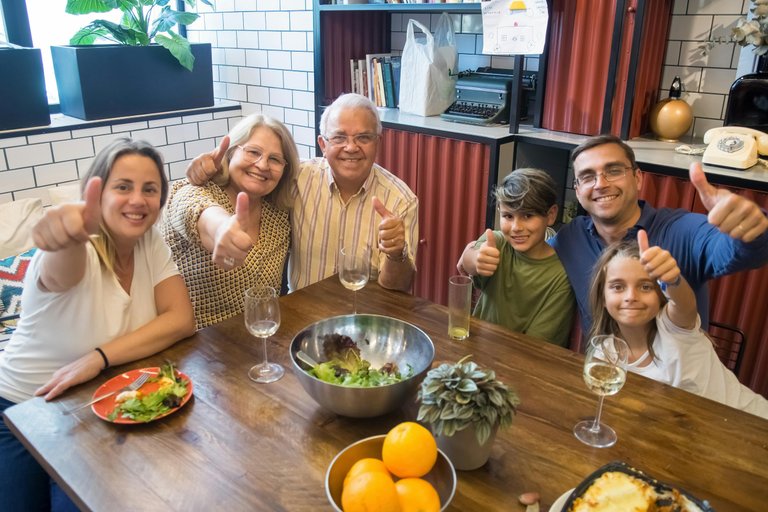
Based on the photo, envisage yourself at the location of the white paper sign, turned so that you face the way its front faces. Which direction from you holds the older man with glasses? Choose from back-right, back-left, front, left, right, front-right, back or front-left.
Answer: front-right

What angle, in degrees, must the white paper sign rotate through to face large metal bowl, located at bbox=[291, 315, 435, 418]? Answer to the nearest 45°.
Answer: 0° — it already faces it

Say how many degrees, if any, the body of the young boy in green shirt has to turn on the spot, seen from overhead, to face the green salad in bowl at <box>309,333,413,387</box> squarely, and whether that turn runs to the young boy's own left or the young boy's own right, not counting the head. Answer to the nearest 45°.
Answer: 0° — they already face it

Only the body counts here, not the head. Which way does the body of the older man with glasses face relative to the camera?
toward the camera

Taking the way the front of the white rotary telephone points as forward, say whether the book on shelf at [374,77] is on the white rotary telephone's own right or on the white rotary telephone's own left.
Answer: on the white rotary telephone's own right

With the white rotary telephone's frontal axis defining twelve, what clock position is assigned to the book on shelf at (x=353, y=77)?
The book on shelf is roughly at 2 o'clock from the white rotary telephone.

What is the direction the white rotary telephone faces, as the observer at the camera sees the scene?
facing the viewer and to the left of the viewer

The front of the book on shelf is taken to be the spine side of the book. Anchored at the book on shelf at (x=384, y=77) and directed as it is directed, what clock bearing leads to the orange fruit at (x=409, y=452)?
The orange fruit is roughly at 12 o'clock from the book on shelf.

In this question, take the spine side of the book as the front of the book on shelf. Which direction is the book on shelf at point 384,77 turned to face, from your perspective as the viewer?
facing the viewer

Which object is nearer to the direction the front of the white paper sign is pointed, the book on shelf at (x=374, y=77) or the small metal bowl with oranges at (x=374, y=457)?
the small metal bowl with oranges

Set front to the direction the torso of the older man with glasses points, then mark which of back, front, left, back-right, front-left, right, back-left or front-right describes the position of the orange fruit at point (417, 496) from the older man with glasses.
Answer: front

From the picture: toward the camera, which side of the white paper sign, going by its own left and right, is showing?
front
